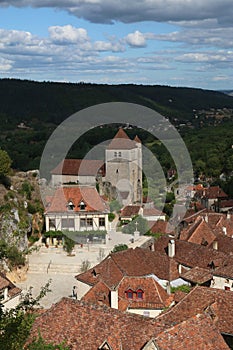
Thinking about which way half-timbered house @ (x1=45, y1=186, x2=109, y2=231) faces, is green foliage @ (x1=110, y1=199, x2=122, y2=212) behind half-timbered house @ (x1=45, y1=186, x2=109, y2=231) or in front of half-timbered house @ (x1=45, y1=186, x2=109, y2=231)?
behind

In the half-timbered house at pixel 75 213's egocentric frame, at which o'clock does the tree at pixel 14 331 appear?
The tree is roughly at 12 o'clock from the half-timbered house.

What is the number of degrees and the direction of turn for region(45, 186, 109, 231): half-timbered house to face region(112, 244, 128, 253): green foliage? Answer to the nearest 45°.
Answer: approximately 45° to its left

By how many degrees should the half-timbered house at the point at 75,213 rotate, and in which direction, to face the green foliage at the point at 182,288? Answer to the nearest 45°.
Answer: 0° — it already faces it

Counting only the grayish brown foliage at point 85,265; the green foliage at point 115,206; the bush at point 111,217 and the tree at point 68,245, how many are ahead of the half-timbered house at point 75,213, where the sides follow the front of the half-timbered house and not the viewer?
2

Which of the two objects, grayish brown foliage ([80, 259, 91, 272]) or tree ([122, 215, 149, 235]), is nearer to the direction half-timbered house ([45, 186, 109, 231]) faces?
the grayish brown foliage

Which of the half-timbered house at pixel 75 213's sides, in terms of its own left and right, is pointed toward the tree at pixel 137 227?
left

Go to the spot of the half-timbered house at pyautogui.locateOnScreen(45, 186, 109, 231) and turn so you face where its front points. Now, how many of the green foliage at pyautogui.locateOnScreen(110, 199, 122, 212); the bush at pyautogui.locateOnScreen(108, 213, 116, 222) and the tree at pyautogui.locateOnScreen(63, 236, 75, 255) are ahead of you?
1

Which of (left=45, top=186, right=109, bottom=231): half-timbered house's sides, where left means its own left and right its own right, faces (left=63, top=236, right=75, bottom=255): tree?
front

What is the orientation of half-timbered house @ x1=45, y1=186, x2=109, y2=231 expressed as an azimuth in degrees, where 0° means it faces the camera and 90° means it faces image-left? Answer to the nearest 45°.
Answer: approximately 0°

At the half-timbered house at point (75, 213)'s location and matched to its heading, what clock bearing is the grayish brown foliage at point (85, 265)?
The grayish brown foliage is roughly at 12 o'clock from the half-timbered house.

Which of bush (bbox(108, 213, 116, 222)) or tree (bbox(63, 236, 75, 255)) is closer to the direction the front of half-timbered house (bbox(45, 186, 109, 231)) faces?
the tree
